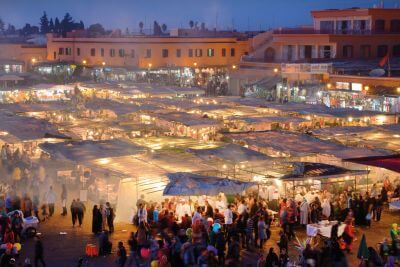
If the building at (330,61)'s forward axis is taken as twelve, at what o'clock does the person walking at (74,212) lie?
The person walking is roughly at 11 o'clock from the building.

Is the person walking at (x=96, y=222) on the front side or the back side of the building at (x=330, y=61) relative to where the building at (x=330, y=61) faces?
on the front side

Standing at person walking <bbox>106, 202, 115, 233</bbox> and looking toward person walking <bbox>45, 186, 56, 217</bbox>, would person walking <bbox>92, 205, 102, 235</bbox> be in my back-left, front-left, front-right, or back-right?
front-left

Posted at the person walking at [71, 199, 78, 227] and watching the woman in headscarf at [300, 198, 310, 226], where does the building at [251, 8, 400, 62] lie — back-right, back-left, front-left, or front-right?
front-left

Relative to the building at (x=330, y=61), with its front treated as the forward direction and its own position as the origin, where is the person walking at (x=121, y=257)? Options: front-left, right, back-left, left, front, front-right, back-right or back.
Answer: front-left

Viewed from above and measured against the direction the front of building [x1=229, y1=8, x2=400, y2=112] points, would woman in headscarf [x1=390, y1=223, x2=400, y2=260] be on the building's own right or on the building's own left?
on the building's own left

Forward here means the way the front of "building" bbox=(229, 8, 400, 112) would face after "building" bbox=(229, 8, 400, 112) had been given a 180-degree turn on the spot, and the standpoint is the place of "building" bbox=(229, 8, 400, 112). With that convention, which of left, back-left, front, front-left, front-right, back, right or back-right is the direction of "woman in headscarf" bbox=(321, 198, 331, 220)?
back-right

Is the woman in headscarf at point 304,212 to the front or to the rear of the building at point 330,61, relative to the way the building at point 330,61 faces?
to the front

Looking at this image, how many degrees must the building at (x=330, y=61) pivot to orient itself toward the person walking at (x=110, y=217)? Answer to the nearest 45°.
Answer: approximately 45° to its left

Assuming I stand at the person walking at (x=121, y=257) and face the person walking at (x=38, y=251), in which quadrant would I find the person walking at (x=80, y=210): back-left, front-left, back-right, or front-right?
front-right

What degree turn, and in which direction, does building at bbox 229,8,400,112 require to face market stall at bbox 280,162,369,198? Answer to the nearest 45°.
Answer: approximately 45° to its left

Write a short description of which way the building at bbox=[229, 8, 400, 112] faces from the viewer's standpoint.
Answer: facing the viewer and to the left of the viewer

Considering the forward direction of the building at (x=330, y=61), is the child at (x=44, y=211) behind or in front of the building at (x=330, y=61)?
in front
